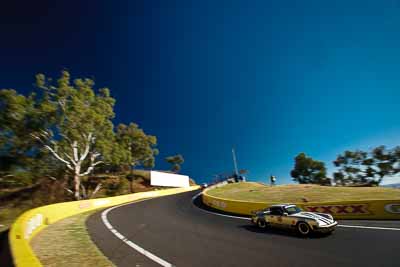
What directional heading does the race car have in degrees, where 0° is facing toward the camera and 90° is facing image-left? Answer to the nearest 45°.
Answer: approximately 315°

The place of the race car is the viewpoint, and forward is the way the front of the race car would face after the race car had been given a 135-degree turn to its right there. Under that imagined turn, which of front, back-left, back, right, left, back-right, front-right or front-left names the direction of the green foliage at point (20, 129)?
front
